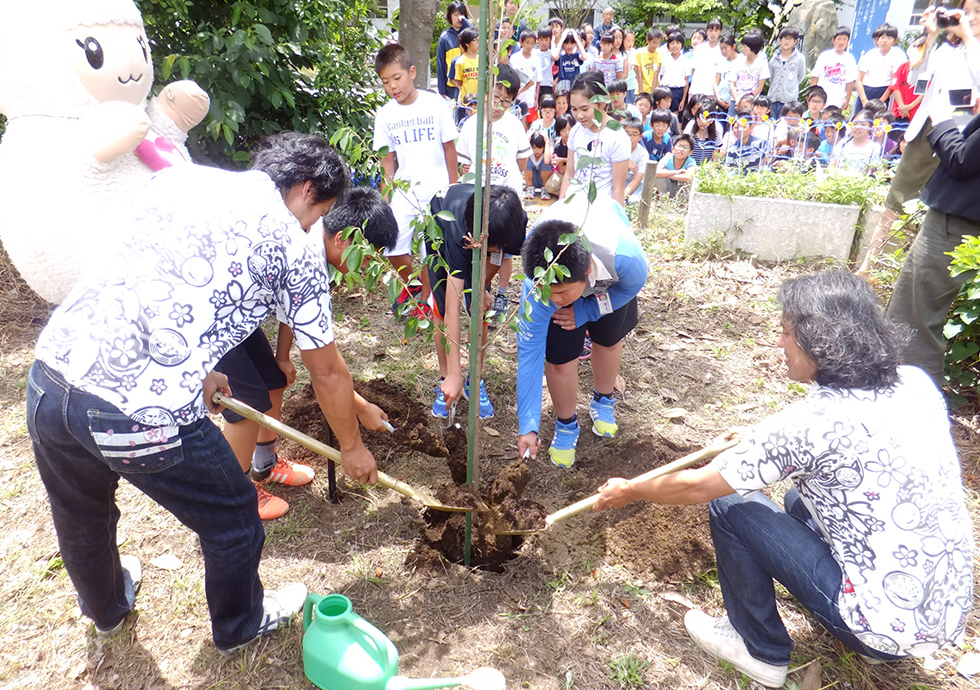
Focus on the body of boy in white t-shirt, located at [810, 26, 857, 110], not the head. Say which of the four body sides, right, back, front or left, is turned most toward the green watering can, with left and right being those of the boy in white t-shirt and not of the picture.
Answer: front

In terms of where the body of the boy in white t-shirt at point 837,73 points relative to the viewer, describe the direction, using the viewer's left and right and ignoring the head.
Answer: facing the viewer

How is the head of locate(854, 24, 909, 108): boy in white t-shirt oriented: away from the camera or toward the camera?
toward the camera

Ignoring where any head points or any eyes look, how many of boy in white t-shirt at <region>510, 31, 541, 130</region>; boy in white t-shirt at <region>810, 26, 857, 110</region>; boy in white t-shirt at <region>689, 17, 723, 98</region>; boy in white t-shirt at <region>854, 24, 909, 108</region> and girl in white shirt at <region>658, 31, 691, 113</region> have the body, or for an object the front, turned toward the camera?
5

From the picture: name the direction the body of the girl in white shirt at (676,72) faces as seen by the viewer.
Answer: toward the camera

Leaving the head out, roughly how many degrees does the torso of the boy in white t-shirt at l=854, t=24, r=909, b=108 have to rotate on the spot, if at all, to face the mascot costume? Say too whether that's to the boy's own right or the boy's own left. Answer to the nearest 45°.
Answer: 0° — they already face it

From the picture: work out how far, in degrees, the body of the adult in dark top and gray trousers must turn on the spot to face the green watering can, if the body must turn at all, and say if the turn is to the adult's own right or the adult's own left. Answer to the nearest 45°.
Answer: approximately 90° to the adult's own left

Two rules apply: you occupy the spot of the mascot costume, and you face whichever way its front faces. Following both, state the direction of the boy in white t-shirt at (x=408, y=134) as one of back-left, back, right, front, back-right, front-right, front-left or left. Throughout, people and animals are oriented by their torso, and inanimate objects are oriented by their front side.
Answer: left

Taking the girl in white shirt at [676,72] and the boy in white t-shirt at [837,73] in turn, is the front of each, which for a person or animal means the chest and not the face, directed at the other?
no

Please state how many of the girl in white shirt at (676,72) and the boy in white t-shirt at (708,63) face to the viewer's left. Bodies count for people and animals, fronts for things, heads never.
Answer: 0

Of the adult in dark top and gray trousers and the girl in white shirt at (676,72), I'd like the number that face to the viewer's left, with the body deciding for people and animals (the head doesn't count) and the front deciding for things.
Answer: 1

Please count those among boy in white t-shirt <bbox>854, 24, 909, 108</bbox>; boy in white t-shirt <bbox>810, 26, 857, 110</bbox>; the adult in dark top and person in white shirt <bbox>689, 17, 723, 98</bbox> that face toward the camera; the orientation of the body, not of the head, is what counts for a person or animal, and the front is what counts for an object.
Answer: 3

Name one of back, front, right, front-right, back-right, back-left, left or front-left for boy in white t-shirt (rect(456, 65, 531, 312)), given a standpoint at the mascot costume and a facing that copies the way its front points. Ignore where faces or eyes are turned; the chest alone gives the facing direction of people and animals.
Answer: left

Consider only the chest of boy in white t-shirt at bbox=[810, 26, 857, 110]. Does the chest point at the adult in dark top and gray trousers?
yes

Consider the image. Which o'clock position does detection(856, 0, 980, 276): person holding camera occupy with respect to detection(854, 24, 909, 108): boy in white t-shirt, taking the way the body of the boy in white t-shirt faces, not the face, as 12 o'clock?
The person holding camera is roughly at 12 o'clock from the boy in white t-shirt.

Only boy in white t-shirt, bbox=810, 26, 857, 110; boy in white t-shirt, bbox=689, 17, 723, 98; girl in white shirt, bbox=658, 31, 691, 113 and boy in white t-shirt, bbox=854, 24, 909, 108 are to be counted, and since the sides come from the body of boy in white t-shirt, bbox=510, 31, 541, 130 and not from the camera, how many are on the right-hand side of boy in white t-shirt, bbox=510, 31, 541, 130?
0

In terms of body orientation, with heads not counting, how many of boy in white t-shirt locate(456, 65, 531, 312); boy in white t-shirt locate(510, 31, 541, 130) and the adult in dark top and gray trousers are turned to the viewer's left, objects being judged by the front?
1

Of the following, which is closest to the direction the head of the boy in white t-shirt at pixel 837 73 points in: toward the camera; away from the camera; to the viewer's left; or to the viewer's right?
toward the camera

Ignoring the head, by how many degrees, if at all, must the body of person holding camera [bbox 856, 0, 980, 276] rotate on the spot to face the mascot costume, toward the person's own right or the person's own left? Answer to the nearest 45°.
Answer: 0° — they already face it

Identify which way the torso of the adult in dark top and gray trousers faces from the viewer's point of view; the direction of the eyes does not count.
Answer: to the viewer's left

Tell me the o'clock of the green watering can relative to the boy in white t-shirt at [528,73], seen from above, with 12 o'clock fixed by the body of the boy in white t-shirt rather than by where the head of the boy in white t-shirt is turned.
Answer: The green watering can is roughly at 12 o'clock from the boy in white t-shirt.
